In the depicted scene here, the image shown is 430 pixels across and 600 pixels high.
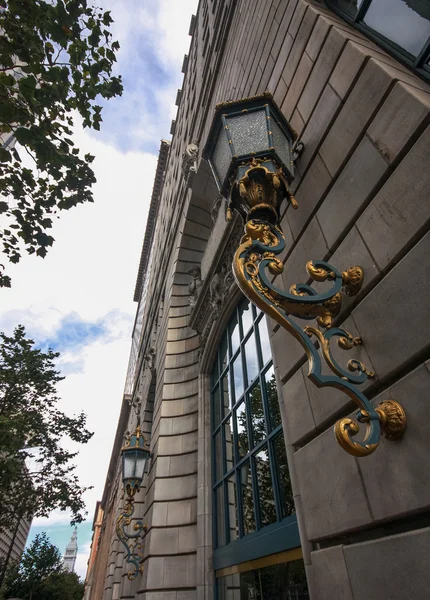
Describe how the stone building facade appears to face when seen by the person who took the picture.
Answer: facing the viewer and to the left of the viewer
